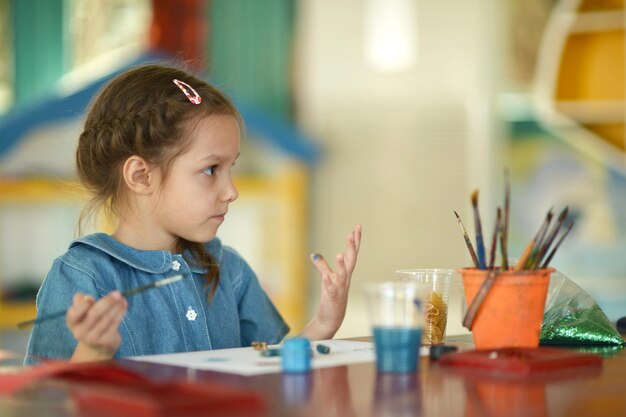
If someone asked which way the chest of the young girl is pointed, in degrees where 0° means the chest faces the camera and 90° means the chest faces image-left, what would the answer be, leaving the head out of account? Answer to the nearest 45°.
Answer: approximately 315°

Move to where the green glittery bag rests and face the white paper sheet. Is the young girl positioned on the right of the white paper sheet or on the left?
right

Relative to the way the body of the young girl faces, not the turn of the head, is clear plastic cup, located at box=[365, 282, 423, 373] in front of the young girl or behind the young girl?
in front

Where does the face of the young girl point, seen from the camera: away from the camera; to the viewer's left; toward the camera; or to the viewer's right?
to the viewer's right

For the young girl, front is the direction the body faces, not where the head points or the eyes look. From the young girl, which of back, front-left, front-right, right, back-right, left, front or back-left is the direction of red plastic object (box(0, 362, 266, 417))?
front-right

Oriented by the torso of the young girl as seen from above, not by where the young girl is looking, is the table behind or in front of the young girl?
in front
